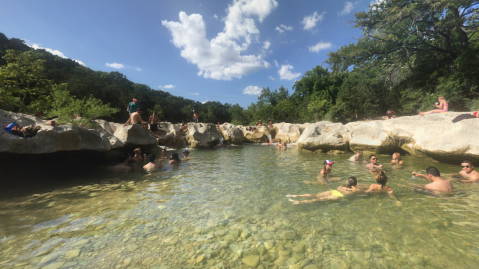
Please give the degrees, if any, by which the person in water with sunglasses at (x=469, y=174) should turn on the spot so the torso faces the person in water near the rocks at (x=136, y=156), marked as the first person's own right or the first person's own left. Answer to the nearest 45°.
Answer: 0° — they already face them

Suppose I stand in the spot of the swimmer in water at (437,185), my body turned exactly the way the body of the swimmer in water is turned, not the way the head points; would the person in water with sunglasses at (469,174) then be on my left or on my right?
on my right

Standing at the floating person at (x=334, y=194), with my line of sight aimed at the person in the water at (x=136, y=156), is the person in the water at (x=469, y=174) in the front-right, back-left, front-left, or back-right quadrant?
back-right

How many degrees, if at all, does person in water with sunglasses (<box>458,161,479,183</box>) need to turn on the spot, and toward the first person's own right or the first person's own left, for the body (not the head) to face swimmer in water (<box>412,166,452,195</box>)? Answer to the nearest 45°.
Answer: approximately 45° to the first person's own left

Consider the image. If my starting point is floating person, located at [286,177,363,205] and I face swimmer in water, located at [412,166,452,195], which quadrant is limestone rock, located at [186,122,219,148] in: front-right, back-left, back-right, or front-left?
back-left

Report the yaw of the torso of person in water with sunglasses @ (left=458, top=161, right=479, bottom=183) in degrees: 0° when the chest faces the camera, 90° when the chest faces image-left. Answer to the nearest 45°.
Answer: approximately 45°

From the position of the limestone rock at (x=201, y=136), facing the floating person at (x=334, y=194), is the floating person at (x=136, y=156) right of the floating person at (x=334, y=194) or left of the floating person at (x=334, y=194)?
right

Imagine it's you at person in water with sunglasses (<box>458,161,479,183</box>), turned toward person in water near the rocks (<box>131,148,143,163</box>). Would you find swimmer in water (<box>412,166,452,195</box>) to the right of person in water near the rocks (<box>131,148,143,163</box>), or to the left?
left
